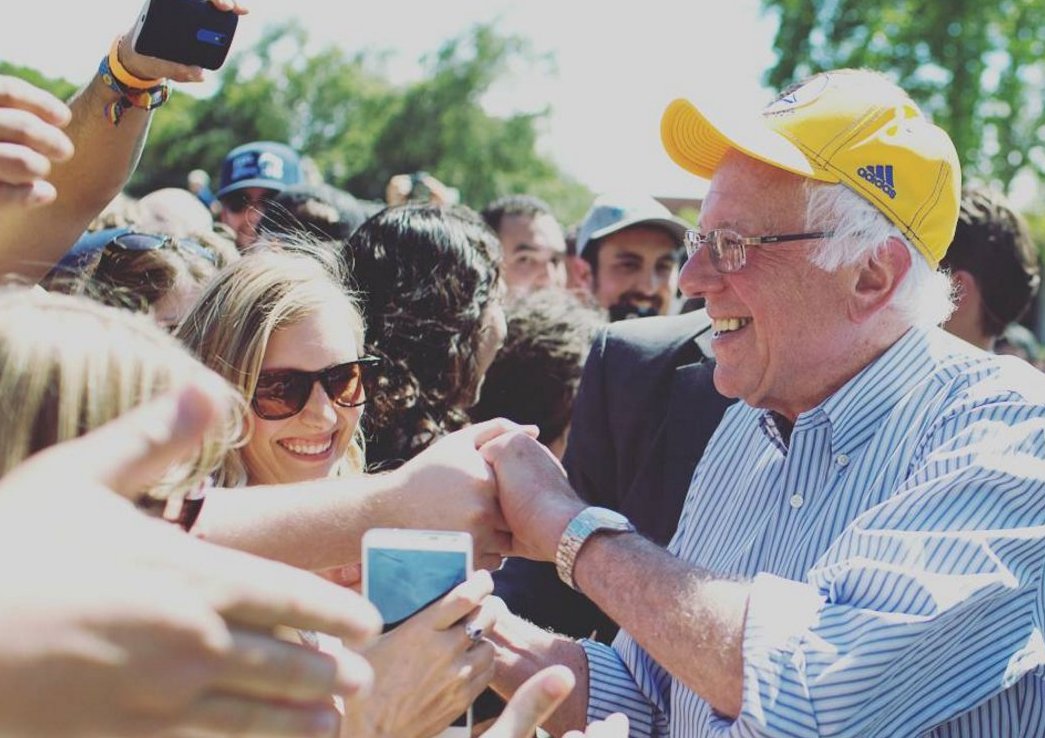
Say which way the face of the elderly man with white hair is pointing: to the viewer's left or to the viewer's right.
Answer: to the viewer's left

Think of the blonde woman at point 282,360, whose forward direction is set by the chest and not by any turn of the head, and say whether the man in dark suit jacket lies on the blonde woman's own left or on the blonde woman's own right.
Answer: on the blonde woman's own left

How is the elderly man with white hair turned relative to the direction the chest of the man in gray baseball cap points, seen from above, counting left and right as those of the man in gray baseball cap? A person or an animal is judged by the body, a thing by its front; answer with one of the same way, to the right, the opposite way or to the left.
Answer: to the right

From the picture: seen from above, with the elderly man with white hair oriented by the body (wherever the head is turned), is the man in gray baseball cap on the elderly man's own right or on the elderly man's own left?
on the elderly man's own right

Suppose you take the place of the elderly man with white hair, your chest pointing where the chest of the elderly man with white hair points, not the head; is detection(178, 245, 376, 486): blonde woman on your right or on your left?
on your right

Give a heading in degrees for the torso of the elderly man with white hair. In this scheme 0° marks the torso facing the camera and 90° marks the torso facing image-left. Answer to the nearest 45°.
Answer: approximately 45°

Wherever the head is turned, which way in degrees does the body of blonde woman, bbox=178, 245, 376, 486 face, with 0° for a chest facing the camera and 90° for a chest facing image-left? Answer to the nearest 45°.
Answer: approximately 315°

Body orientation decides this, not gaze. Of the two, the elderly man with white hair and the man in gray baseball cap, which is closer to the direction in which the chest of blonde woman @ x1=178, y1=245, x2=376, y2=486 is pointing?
the elderly man with white hair

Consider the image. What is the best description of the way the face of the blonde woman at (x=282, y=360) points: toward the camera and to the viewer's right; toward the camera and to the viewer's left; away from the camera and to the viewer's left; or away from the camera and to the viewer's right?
toward the camera and to the viewer's right

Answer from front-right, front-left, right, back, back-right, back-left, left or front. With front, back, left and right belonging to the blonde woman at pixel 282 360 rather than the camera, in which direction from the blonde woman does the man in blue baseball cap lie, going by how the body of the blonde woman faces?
back-left

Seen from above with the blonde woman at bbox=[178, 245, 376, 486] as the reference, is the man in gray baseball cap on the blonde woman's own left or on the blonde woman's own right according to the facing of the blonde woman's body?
on the blonde woman's own left
